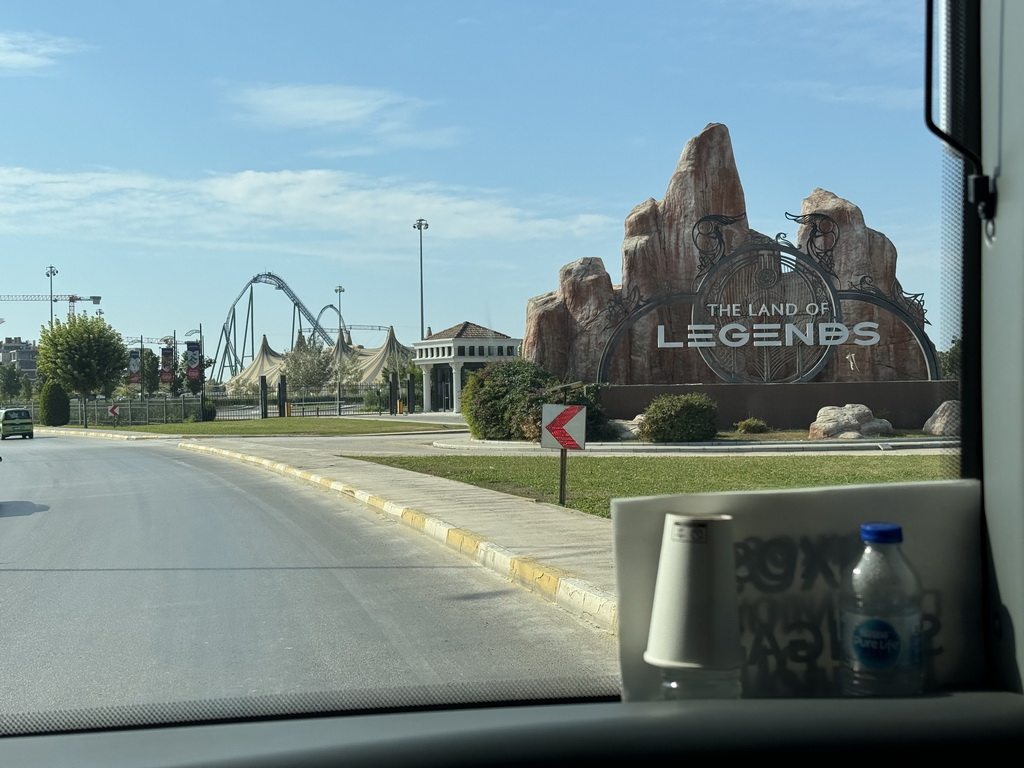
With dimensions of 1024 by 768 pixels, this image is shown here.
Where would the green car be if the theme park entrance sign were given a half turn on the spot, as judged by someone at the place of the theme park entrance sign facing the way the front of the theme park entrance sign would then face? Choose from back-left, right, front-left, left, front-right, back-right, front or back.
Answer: left

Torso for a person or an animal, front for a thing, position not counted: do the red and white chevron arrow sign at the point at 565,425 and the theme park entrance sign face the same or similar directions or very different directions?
same or similar directions

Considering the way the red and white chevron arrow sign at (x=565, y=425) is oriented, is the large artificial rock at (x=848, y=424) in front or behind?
behind

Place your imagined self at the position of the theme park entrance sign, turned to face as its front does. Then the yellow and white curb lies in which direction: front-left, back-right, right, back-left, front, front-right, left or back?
front

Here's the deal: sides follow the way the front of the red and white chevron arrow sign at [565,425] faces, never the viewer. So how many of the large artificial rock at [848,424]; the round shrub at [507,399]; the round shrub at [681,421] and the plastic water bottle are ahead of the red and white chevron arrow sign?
1

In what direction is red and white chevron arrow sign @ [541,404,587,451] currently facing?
toward the camera

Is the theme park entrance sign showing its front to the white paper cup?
yes

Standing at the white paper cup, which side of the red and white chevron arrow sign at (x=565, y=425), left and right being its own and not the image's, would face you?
front

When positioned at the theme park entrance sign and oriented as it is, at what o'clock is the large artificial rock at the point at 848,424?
The large artificial rock is roughly at 11 o'clock from the theme park entrance sign.

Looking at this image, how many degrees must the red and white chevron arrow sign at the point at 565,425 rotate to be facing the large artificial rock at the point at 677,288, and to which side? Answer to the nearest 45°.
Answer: approximately 180°

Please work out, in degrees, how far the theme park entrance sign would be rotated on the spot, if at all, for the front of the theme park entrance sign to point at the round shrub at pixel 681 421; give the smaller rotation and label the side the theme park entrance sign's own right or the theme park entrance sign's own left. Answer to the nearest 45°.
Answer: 0° — it already faces it

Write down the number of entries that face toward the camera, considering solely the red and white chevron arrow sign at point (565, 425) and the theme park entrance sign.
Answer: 2

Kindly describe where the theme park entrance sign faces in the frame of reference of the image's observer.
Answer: facing the viewer

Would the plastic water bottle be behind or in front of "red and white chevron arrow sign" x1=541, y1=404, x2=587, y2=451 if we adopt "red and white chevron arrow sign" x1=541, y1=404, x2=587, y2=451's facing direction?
in front
